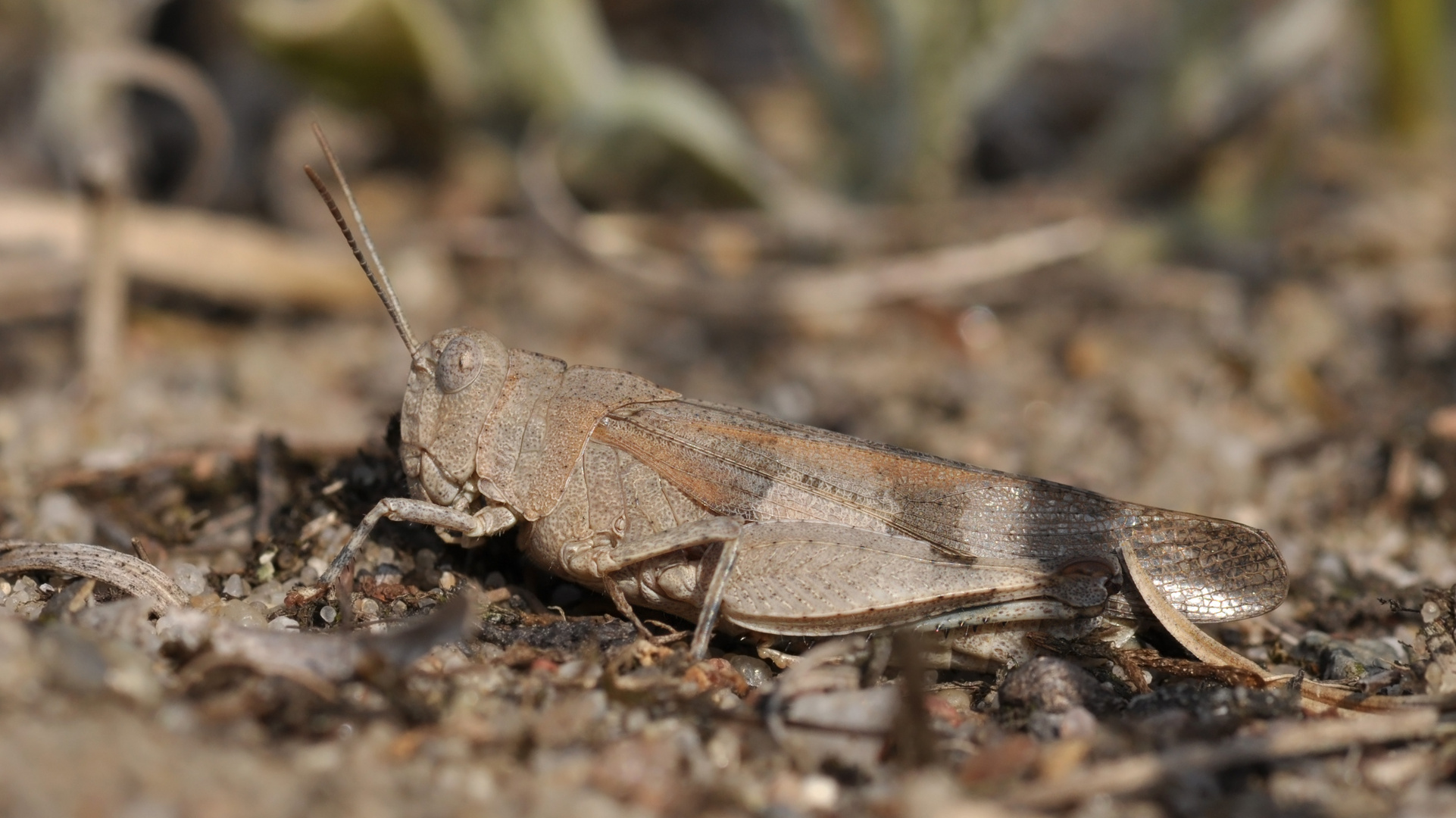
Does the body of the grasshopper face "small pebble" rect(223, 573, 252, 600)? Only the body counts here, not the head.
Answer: yes

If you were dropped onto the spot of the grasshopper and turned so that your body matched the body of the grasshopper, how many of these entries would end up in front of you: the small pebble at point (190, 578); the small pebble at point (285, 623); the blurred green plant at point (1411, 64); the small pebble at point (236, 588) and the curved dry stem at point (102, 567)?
4

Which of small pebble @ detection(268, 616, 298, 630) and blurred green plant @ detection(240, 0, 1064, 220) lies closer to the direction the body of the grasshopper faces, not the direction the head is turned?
the small pebble

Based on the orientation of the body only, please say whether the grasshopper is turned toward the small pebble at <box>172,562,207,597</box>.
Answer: yes

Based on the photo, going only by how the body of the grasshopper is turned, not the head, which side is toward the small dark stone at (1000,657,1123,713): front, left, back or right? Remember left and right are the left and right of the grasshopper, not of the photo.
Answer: back

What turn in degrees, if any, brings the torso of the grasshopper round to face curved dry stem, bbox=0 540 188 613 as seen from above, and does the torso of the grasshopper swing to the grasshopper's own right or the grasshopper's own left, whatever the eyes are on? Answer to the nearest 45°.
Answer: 0° — it already faces it

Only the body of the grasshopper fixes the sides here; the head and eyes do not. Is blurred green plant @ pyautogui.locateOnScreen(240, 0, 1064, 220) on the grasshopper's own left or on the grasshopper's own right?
on the grasshopper's own right

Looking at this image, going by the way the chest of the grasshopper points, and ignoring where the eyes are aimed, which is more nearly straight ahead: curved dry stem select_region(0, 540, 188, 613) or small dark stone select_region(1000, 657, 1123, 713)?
the curved dry stem

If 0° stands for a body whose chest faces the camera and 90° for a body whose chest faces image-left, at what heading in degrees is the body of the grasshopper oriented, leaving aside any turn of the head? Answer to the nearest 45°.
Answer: approximately 90°

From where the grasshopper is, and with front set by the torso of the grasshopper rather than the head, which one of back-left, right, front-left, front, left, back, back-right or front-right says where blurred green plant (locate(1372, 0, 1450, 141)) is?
back-right

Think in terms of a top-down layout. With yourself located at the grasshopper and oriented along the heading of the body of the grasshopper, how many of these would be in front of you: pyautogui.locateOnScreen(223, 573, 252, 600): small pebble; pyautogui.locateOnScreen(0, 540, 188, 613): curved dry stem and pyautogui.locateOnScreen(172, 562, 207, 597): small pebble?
3
